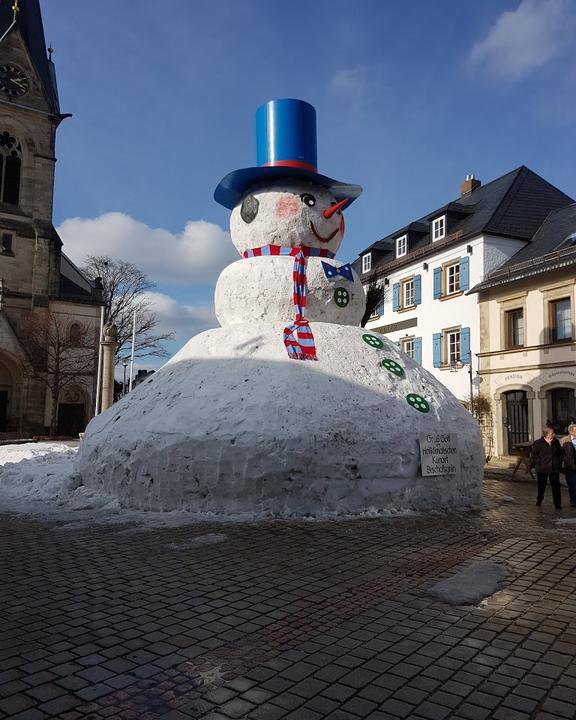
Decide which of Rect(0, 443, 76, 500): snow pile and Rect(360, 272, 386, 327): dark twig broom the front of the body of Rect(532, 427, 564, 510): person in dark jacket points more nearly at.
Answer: the snow pile

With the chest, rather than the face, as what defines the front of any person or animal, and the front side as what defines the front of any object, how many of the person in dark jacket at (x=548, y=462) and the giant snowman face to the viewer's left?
0

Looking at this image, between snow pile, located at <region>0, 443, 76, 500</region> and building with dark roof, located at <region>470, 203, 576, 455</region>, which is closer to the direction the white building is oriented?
the snow pile

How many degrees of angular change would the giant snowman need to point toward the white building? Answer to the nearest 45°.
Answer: approximately 90° to its left

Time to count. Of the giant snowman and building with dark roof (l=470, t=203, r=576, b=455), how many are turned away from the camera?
0

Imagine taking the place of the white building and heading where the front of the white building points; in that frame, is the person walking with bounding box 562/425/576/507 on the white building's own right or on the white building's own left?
on the white building's own left

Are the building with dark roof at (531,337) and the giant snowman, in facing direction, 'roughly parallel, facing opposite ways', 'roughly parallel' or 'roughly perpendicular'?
roughly perpendicular

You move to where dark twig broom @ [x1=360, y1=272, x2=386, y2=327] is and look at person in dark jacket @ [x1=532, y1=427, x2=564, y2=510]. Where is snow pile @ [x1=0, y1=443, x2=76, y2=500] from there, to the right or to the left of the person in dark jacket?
right

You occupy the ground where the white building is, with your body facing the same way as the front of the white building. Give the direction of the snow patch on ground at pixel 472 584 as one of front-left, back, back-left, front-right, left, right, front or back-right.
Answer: front-left

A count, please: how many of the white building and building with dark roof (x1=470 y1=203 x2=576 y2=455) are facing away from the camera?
0

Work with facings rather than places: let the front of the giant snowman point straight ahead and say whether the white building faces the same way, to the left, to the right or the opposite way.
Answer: to the right

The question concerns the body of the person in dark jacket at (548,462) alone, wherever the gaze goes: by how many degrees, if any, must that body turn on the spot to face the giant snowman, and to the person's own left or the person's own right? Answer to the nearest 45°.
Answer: approximately 45° to the person's own right

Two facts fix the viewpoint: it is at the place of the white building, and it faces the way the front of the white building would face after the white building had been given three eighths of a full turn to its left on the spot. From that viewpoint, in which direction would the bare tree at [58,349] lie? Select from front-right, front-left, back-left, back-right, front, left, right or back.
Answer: back
